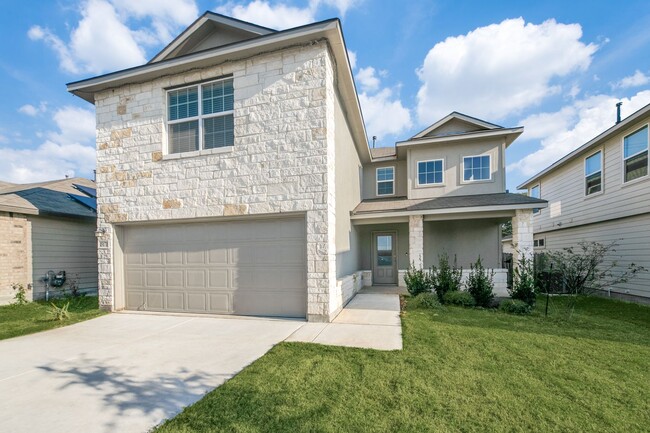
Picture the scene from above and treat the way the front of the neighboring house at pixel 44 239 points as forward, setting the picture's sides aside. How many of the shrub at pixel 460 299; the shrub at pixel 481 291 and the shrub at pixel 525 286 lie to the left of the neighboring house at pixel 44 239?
3

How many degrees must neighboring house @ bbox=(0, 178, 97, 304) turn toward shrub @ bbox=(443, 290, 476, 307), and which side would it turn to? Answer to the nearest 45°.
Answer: approximately 90° to its left

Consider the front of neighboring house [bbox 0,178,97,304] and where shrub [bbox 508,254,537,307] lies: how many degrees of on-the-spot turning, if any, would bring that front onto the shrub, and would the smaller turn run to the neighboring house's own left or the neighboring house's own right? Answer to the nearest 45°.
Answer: approximately 90° to the neighboring house's own left

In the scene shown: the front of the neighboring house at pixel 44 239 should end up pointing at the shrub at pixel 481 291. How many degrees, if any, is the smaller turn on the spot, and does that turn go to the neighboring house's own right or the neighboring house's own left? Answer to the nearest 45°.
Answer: approximately 90° to the neighboring house's own left

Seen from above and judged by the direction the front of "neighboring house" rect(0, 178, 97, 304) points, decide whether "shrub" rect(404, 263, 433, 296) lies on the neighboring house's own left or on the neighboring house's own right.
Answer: on the neighboring house's own left

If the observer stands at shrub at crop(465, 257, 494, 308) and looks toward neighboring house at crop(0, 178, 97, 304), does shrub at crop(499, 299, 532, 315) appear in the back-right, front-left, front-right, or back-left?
back-left

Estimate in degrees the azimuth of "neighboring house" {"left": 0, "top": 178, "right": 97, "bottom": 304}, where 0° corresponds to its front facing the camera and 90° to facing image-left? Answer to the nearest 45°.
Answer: approximately 45°
